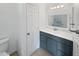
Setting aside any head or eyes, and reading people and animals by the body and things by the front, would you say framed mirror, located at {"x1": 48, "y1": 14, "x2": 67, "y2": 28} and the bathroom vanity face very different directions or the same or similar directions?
same or similar directions

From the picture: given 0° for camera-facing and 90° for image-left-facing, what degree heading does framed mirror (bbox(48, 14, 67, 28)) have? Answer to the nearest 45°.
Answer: approximately 45°

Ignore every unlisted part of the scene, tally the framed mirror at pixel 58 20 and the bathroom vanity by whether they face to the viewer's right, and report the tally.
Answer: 0
